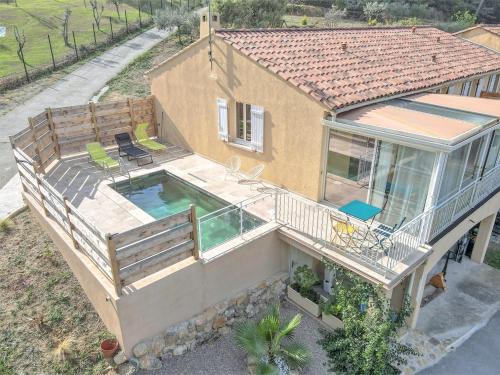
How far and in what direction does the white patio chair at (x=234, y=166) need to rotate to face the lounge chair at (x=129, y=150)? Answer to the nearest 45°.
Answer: approximately 90° to its right

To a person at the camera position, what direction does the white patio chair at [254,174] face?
facing the viewer and to the left of the viewer

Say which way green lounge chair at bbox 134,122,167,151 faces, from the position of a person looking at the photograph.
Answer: facing the viewer and to the right of the viewer

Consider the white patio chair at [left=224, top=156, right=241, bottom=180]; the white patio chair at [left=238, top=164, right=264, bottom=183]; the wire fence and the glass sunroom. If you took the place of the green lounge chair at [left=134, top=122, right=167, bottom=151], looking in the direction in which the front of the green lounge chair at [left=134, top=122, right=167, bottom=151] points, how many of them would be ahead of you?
3

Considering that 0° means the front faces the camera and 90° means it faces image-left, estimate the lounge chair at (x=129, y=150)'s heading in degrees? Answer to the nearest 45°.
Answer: approximately 315°

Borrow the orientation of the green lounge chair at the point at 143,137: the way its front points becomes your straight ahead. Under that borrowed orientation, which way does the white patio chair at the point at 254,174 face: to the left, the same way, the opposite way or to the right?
to the right

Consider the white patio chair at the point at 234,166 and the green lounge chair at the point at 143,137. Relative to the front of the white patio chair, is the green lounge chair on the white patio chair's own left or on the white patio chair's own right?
on the white patio chair's own right

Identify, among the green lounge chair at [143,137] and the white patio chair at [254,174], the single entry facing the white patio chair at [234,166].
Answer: the green lounge chair

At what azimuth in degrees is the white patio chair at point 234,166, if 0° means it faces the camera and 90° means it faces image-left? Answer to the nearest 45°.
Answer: approximately 45°

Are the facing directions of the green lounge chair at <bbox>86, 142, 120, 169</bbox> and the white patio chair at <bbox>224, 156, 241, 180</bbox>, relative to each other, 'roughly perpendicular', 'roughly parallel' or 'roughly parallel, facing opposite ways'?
roughly perpendicular

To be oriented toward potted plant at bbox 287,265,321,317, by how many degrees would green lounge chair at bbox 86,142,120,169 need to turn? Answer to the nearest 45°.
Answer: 0° — it already faces it

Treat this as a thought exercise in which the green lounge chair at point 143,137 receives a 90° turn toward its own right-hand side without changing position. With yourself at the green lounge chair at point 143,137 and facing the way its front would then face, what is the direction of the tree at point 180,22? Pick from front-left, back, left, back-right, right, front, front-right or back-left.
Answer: back-right

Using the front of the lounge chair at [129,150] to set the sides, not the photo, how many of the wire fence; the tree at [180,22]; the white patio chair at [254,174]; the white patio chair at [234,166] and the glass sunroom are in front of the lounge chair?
3

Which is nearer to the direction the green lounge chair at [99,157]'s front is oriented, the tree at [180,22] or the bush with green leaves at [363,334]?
the bush with green leaves

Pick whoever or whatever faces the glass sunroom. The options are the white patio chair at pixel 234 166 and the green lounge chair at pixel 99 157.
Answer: the green lounge chair

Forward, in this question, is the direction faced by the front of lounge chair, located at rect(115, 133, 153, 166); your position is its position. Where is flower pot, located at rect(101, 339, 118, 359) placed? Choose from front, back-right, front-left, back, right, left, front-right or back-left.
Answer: front-right

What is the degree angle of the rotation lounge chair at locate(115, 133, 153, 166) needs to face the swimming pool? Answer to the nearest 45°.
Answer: approximately 45° to its right

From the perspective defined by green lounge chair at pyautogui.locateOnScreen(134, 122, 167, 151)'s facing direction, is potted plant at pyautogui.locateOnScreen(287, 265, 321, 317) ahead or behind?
ahead

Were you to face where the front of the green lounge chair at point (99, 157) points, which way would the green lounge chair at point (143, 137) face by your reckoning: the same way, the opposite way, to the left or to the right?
the same way
